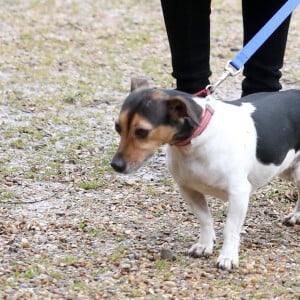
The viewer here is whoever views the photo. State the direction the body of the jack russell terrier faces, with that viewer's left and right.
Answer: facing the viewer and to the left of the viewer

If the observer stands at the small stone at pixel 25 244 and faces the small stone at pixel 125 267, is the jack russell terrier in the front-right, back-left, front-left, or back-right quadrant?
front-left

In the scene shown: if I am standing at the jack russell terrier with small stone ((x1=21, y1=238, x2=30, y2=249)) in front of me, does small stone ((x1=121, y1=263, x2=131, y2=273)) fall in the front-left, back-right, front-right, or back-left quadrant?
front-left

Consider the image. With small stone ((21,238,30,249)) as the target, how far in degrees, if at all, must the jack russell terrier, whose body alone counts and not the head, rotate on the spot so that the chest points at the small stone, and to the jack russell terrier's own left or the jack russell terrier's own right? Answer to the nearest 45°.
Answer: approximately 45° to the jack russell terrier's own right
